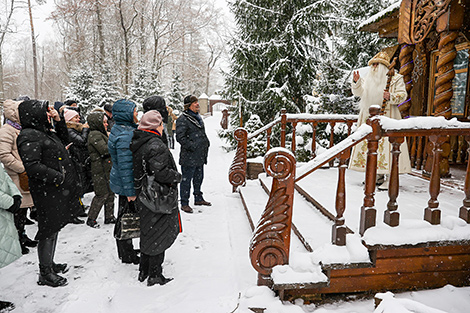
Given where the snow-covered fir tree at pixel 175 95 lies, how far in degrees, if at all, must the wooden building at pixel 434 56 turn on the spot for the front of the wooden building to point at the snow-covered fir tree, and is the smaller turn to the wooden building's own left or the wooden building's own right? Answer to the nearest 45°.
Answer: approximately 90° to the wooden building's own right

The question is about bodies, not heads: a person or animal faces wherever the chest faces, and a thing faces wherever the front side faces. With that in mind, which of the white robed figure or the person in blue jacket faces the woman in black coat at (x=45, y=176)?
the white robed figure

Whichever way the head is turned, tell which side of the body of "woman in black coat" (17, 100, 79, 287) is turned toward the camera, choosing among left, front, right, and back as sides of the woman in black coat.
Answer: right

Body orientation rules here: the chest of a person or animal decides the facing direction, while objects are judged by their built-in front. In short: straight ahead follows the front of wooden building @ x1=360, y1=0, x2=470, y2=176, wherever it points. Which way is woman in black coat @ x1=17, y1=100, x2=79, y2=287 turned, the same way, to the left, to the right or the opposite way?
the opposite way

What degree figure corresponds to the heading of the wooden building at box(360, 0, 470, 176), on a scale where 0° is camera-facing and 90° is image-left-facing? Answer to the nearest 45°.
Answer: approximately 45°

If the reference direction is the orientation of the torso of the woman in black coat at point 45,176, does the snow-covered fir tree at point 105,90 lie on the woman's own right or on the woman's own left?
on the woman's own left

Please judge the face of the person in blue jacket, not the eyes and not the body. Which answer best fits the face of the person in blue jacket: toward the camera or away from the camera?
away from the camera

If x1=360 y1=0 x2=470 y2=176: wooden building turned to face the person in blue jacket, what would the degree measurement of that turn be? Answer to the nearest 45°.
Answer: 0° — it already faces them

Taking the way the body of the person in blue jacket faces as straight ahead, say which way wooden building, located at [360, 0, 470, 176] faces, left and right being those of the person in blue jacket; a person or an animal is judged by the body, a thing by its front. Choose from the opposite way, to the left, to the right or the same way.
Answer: the opposite way

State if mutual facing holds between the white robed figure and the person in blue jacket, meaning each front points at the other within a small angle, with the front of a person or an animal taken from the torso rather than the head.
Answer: yes

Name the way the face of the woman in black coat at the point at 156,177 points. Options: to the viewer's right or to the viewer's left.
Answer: to the viewer's right

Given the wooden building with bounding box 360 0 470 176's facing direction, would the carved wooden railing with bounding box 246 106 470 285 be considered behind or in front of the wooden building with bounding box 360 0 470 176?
in front

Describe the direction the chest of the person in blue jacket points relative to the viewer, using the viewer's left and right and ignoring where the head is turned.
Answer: facing to the right of the viewer

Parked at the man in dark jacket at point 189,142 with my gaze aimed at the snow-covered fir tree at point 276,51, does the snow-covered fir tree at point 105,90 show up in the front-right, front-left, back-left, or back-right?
front-left

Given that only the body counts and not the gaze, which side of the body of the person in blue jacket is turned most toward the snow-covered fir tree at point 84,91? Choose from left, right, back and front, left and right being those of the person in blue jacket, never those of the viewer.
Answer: left
